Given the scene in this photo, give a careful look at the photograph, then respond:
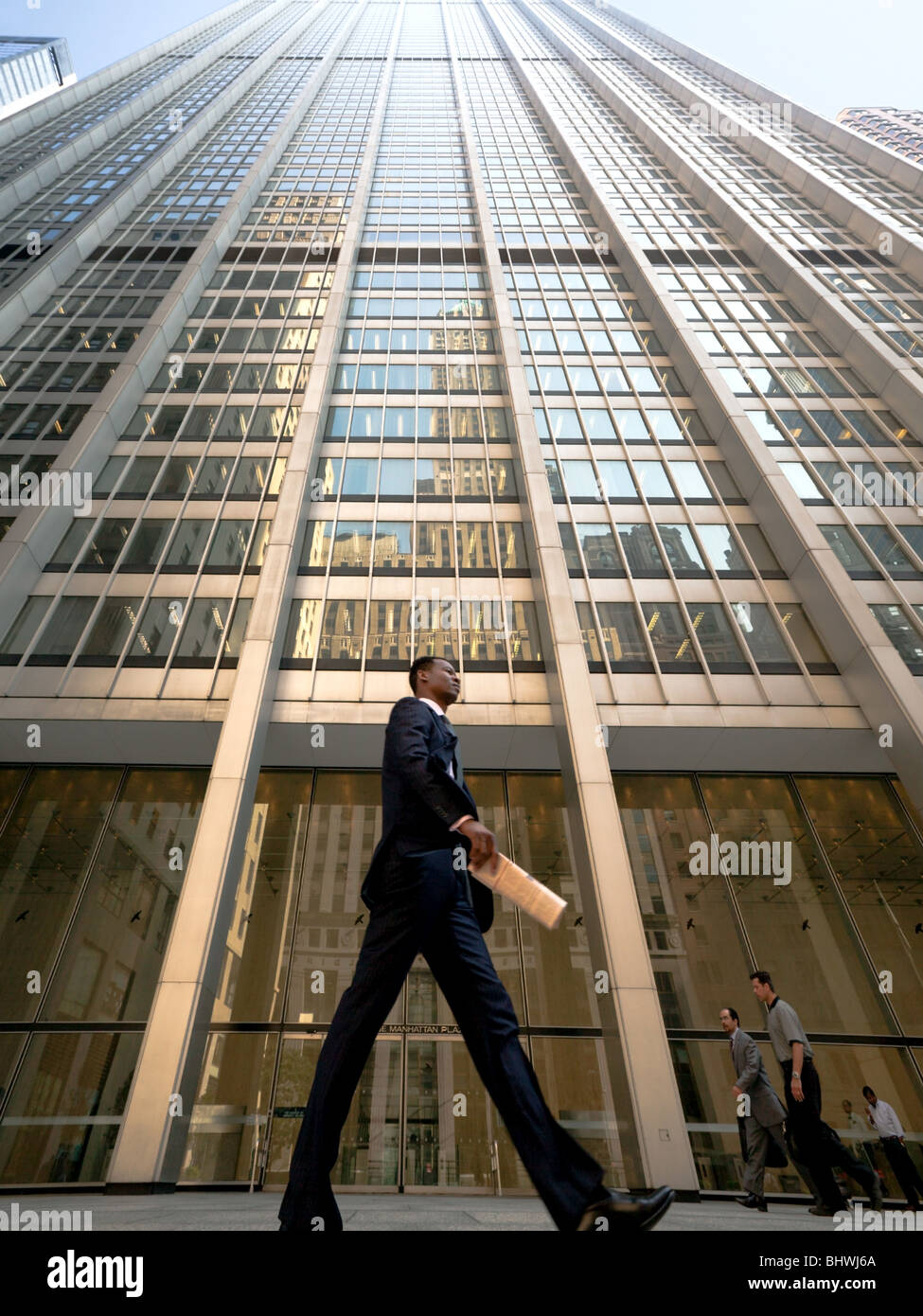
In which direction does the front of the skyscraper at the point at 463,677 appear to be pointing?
toward the camera

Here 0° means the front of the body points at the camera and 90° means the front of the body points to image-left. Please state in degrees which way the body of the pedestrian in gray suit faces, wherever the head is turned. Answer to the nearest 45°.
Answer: approximately 90°

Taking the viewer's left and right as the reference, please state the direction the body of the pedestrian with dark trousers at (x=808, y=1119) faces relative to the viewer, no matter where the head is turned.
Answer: facing to the left of the viewer

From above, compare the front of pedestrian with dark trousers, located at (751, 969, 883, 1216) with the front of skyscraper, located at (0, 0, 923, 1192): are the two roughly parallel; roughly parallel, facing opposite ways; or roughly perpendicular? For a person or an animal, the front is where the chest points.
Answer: roughly perpendicular

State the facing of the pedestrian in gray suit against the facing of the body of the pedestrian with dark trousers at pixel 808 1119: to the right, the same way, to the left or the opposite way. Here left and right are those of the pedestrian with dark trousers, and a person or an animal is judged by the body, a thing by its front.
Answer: the same way

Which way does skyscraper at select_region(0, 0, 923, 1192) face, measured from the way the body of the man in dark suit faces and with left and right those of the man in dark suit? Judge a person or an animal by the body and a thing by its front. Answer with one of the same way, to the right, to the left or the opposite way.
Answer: to the right

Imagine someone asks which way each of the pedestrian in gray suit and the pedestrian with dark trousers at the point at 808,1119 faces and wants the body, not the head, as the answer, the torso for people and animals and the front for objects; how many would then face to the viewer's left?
2

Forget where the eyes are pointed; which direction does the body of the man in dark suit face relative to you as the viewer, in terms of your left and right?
facing to the right of the viewer

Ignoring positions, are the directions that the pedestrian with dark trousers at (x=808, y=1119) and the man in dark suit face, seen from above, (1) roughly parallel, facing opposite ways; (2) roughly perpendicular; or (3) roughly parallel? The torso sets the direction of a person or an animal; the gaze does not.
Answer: roughly parallel, facing opposite ways

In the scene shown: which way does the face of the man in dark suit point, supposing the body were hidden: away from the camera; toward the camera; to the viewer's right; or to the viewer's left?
to the viewer's right
